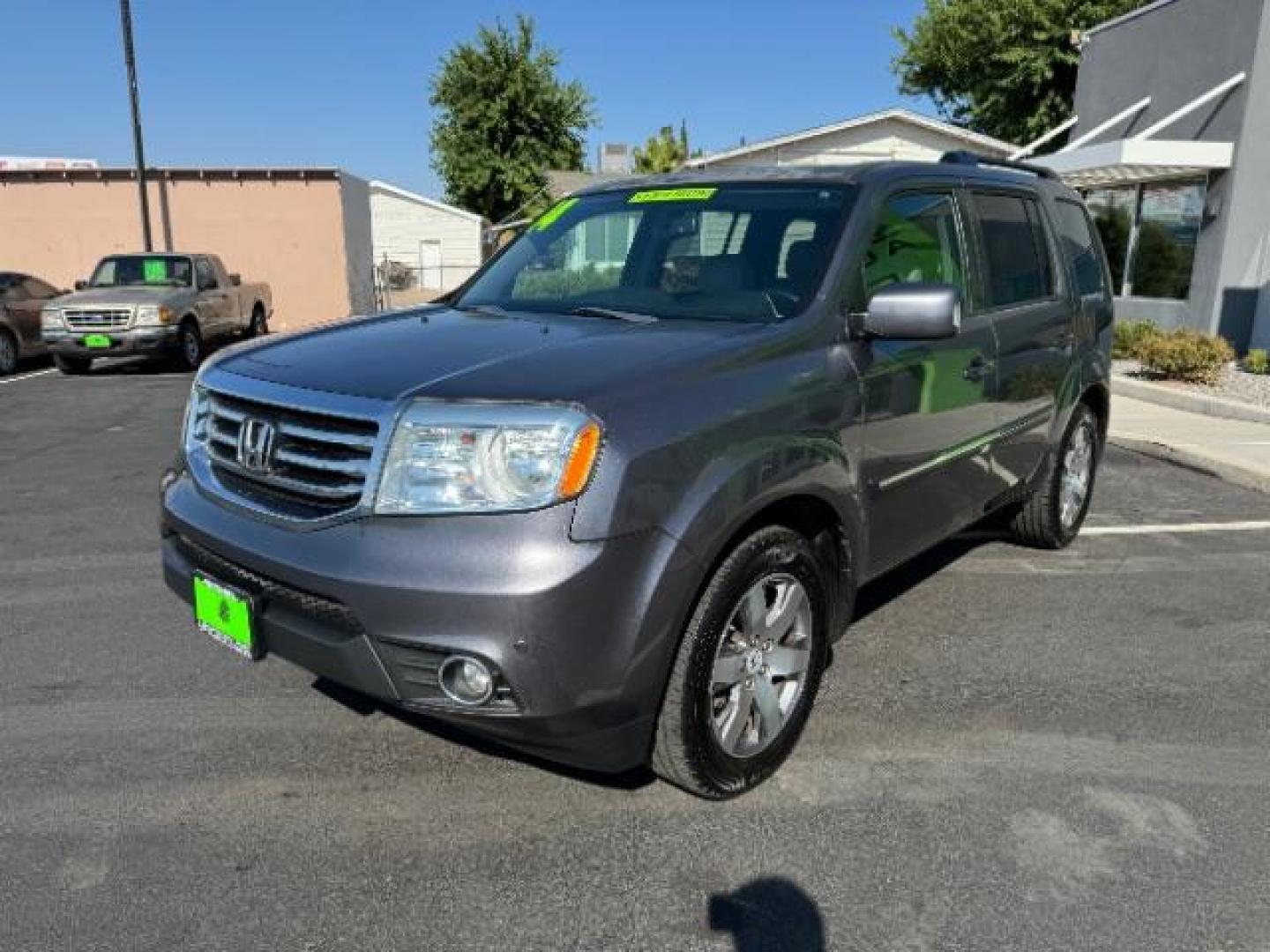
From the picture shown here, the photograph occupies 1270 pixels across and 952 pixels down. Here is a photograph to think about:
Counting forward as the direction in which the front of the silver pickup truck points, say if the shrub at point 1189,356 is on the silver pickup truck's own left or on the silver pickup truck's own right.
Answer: on the silver pickup truck's own left

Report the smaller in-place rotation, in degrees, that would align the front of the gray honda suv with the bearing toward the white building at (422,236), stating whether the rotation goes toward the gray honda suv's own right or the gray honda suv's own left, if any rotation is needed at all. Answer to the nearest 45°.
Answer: approximately 135° to the gray honda suv's own right

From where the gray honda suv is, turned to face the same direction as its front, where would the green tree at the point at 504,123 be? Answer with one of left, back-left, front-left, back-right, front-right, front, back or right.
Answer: back-right

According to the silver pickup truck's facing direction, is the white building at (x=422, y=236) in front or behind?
behind

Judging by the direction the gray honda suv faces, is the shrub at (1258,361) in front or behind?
behind

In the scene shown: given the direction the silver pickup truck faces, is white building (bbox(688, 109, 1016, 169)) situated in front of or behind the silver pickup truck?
behind

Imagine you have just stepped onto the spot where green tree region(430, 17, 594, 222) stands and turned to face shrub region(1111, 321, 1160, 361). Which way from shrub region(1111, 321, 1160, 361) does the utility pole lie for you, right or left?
right

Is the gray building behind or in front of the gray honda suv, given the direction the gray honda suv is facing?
behind

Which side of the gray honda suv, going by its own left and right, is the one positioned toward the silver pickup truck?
right

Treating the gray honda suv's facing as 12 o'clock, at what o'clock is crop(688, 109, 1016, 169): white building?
The white building is roughly at 5 o'clock from the gray honda suv.

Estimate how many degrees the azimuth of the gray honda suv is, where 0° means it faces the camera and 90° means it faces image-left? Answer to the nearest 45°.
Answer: approximately 45°

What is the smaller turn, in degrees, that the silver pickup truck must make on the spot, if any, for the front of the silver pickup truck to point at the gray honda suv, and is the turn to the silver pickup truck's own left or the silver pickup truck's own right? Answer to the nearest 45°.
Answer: approximately 45° to the silver pickup truck's own left
